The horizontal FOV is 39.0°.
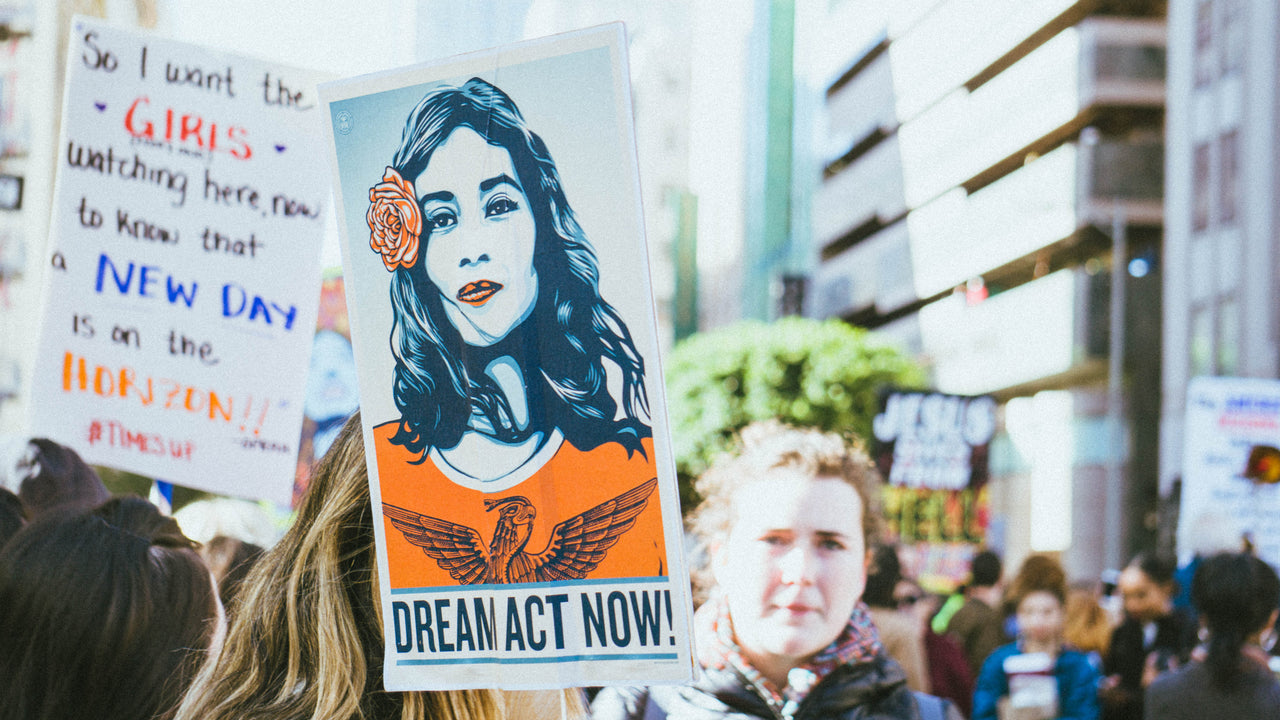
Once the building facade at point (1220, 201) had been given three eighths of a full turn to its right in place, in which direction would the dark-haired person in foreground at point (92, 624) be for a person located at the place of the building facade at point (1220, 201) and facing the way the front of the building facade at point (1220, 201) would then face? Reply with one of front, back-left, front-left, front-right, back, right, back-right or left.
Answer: back

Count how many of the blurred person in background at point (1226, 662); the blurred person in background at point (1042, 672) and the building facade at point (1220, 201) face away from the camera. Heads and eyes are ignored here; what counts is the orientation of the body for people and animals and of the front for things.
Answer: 1

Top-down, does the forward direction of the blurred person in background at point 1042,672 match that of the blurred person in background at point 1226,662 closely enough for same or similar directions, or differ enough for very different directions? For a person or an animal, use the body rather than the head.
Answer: very different directions

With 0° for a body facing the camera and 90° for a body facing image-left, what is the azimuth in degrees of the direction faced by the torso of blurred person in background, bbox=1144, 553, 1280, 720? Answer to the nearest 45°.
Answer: approximately 180°

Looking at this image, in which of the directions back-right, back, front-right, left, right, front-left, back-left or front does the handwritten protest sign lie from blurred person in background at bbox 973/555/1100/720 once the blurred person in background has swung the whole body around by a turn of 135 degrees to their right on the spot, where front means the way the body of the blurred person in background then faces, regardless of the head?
left

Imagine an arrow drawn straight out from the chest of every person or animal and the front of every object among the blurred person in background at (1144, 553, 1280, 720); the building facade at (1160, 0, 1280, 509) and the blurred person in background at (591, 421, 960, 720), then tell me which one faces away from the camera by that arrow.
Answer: the blurred person in background at (1144, 553, 1280, 720)

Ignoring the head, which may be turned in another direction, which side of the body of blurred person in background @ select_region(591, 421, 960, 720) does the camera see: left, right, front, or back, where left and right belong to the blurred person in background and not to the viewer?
front

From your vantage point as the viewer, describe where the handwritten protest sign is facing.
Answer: facing the viewer

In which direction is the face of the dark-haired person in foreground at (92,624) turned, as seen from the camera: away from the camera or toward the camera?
away from the camera

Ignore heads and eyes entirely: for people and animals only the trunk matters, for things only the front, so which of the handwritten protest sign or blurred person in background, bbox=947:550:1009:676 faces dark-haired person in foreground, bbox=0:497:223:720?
the handwritten protest sign

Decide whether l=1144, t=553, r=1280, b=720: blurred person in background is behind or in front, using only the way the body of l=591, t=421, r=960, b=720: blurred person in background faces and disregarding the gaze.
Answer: behind
